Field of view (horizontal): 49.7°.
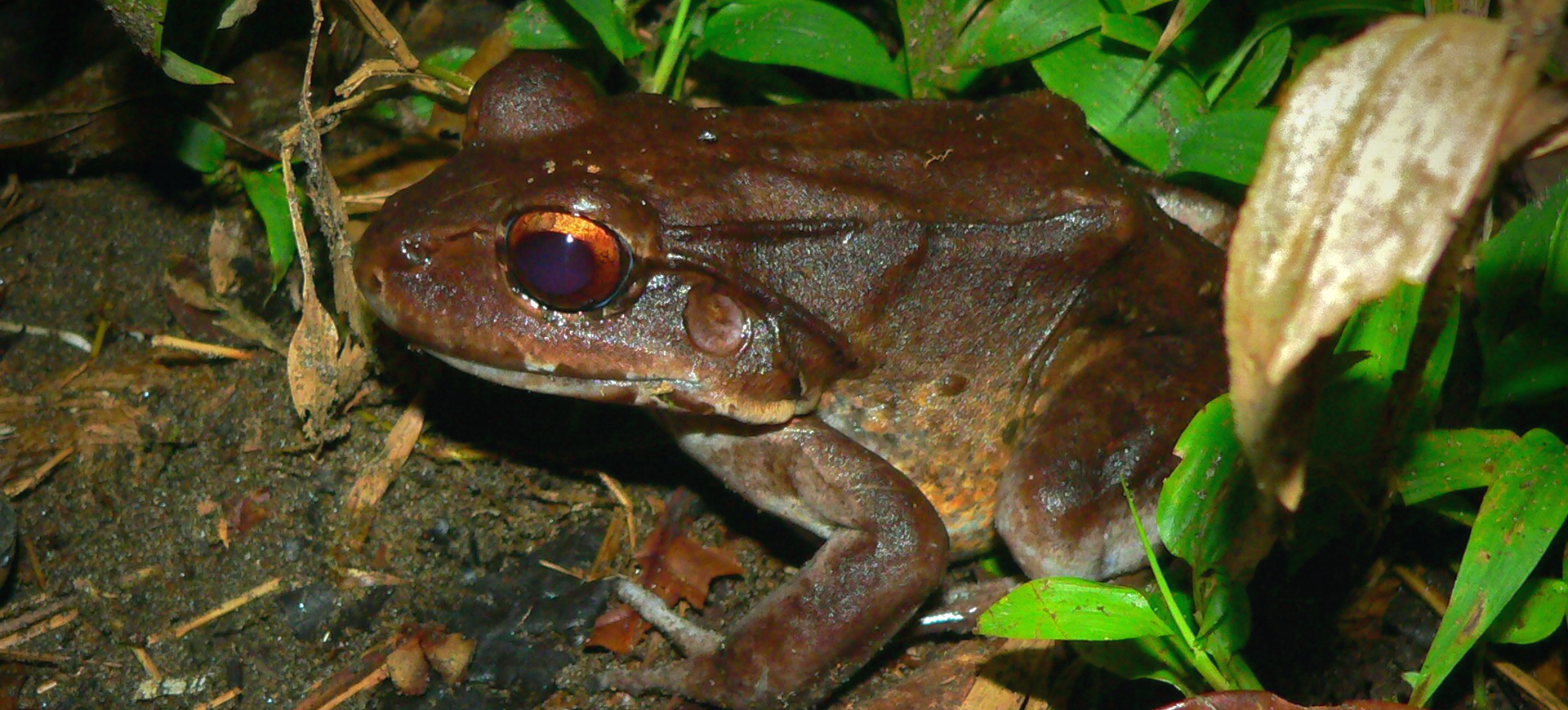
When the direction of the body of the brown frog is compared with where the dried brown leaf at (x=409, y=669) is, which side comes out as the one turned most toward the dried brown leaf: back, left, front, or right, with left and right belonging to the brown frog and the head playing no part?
front

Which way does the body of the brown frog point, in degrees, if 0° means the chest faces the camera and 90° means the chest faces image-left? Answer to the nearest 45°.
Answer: approximately 90°

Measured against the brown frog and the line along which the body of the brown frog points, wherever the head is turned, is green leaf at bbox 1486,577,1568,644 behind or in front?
behind

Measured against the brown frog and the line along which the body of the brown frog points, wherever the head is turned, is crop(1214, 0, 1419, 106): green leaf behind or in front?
behind

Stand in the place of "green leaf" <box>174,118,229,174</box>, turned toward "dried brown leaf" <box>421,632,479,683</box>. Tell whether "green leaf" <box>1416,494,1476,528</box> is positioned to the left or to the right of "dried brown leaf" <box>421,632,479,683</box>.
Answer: left

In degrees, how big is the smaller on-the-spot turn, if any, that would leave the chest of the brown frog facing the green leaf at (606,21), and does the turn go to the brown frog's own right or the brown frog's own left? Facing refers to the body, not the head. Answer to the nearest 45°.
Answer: approximately 45° to the brown frog's own right

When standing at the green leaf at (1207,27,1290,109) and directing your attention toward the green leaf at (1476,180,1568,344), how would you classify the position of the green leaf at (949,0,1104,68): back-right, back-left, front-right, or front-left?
back-right

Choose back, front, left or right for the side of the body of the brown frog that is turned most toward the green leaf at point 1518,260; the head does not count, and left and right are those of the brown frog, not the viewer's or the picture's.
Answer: back

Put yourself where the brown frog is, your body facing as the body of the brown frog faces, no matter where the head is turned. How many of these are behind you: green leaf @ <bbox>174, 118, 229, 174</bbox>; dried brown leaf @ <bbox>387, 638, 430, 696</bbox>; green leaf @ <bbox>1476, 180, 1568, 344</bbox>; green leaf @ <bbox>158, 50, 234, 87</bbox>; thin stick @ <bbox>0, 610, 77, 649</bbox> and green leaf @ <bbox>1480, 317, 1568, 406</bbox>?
2

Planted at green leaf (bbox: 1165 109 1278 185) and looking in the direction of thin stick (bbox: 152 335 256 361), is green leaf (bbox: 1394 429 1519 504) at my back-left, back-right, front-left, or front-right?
back-left

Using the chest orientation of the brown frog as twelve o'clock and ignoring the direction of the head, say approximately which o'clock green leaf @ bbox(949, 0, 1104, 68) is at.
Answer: The green leaf is roughly at 4 o'clock from the brown frog.

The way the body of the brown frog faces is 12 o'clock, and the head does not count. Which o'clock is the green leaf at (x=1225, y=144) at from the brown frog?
The green leaf is roughly at 5 o'clock from the brown frog.

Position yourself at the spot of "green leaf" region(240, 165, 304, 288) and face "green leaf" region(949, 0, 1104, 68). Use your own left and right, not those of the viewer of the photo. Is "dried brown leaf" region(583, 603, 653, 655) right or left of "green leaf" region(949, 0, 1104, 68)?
right

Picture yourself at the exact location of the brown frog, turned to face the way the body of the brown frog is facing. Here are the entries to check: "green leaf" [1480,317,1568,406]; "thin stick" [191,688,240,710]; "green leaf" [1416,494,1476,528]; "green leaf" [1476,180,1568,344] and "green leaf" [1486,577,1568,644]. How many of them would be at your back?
4
